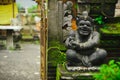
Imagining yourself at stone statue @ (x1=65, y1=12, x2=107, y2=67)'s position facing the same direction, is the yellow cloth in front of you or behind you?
behind

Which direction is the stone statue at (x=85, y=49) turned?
toward the camera
